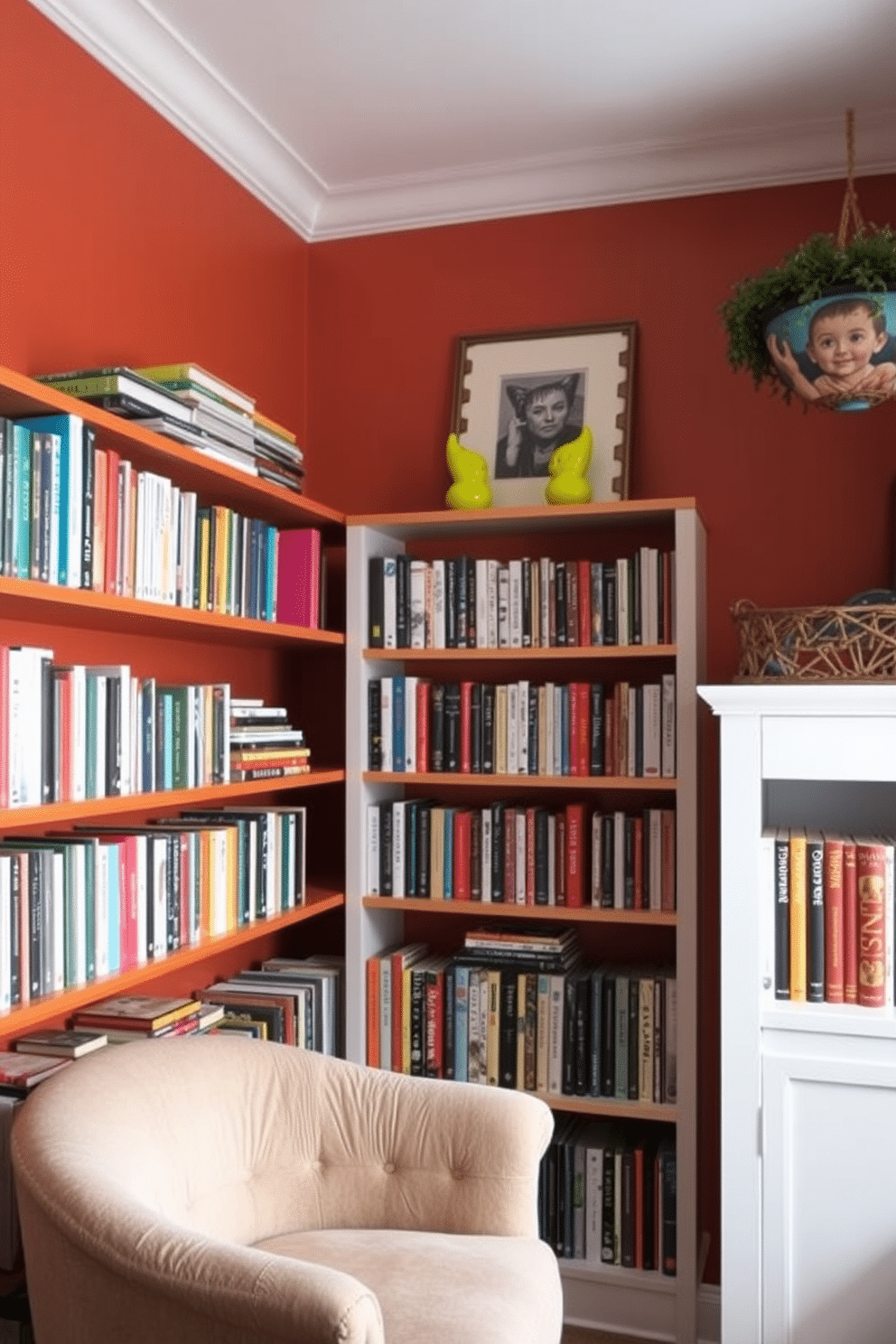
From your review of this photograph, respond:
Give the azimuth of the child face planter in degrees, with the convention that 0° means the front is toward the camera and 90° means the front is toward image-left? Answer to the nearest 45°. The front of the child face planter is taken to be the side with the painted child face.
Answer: approximately 0°

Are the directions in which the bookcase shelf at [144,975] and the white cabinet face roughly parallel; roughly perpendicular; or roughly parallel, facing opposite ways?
roughly perpendicular
